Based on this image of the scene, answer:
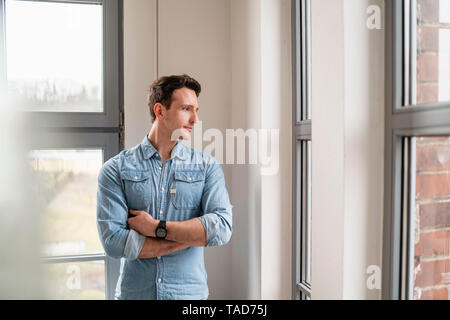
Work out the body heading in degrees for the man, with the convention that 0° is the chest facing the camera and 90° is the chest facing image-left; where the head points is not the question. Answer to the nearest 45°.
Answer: approximately 0°

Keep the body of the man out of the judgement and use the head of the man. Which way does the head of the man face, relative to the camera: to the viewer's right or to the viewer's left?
to the viewer's right
